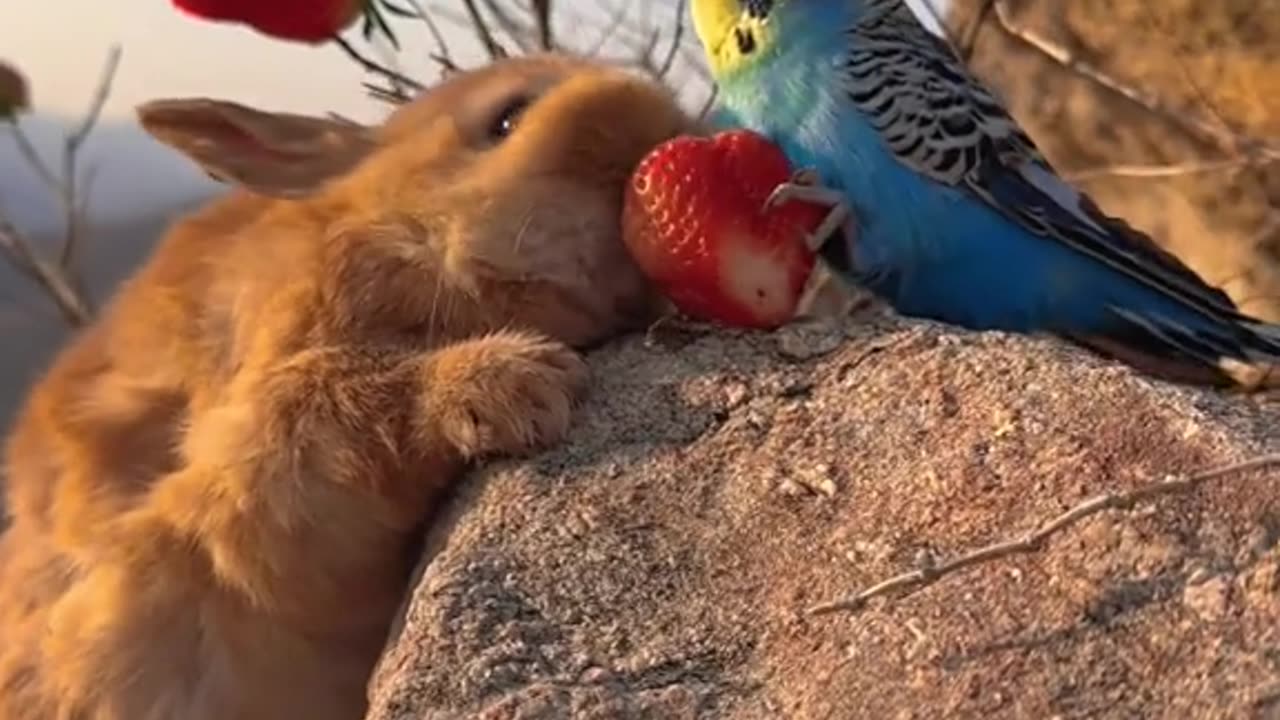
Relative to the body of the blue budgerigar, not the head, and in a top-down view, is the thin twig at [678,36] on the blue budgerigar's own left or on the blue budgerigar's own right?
on the blue budgerigar's own right

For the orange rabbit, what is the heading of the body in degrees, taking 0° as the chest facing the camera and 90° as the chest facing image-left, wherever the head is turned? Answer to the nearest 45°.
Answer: approximately 270°

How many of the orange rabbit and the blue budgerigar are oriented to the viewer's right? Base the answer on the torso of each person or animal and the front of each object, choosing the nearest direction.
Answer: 1

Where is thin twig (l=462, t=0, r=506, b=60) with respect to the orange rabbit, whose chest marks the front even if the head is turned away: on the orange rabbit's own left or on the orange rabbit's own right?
on the orange rabbit's own left

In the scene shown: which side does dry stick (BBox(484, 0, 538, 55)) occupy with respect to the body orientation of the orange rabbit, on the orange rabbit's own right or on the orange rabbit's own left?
on the orange rabbit's own left

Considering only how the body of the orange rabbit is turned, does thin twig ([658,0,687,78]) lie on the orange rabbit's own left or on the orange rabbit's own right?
on the orange rabbit's own left

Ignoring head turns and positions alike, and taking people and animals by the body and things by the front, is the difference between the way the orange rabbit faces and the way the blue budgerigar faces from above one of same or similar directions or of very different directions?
very different directions

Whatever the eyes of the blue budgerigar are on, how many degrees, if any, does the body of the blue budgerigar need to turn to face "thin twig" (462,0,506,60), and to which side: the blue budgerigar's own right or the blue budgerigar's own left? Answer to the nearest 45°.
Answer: approximately 45° to the blue budgerigar's own right

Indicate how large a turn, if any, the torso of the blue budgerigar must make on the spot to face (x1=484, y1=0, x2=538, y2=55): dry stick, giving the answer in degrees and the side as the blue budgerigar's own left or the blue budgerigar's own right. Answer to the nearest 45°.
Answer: approximately 45° to the blue budgerigar's own right

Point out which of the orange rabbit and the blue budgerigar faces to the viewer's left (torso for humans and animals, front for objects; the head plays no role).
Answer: the blue budgerigar

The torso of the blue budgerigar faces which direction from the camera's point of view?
to the viewer's left

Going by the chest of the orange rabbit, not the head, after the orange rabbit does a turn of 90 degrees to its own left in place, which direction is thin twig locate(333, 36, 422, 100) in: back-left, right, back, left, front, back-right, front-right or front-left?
front
